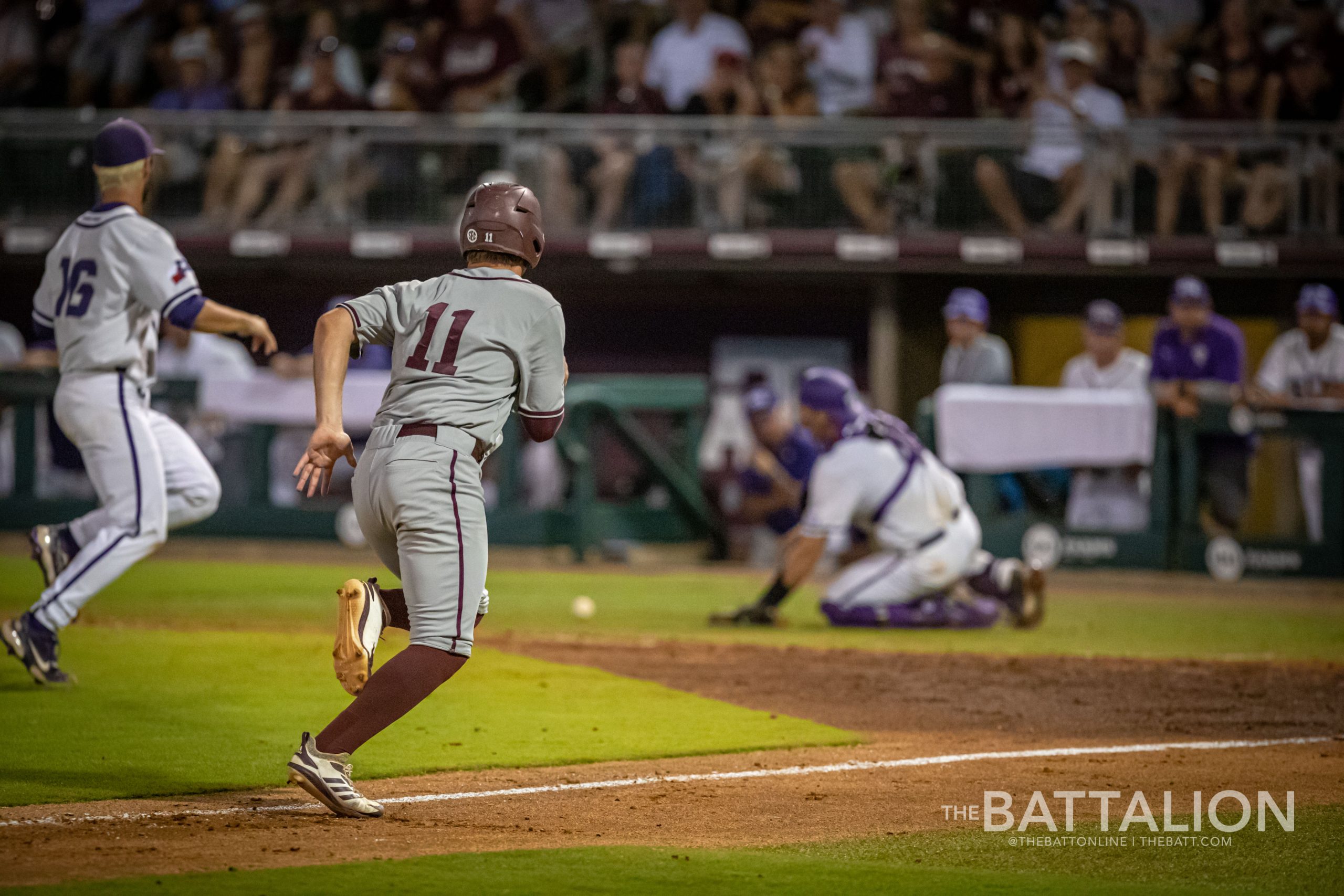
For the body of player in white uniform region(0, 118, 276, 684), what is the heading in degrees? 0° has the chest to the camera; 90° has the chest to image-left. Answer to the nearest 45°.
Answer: approximately 225°

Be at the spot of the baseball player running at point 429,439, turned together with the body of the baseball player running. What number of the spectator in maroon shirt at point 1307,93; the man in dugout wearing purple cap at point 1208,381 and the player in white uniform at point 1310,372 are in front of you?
3

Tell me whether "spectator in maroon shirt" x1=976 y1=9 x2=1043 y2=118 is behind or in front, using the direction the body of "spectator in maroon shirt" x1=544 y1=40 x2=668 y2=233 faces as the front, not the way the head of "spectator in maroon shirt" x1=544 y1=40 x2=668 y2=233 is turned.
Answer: behind

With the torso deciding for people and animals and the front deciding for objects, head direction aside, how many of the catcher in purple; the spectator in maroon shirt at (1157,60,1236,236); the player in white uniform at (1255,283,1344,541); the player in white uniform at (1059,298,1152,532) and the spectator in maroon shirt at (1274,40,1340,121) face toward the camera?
4

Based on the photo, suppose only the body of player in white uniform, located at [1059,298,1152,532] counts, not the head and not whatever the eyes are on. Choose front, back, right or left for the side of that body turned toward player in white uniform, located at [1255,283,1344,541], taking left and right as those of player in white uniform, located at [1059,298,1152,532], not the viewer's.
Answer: left

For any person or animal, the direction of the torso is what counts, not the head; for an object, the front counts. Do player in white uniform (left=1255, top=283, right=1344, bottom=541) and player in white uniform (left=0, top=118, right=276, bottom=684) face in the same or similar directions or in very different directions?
very different directions

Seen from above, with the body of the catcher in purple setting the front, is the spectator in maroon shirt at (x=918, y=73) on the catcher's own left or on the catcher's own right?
on the catcher's own right

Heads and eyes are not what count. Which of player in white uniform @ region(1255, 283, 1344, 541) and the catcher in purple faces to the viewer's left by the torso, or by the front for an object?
the catcher in purple
